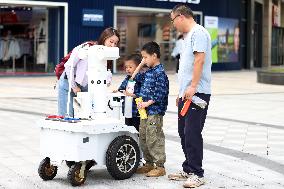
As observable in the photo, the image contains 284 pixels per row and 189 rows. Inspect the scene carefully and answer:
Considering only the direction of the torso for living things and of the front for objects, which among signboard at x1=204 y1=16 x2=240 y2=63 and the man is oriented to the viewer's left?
the man

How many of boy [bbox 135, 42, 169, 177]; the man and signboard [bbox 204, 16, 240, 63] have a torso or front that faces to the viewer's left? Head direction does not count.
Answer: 2

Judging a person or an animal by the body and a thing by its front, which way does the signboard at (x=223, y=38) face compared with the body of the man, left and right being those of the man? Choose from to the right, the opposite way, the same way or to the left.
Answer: to the left

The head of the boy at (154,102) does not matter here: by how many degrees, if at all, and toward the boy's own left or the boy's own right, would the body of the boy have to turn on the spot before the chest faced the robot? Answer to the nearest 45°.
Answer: approximately 45° to the boy's own left

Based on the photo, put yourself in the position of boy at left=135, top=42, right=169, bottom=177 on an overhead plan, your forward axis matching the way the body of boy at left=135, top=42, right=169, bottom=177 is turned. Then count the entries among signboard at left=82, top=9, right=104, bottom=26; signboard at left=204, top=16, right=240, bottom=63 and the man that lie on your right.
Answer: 2

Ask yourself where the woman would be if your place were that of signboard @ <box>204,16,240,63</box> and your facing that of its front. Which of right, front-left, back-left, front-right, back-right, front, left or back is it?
front

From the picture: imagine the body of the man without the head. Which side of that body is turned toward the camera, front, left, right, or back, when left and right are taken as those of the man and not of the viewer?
left

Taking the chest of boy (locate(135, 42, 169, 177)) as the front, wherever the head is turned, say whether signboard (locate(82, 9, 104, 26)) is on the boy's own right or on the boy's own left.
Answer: on the boy's own right

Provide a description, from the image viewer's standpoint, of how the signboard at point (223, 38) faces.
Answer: facing the viewer

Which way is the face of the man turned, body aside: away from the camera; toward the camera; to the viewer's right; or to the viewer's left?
to the viewer's left

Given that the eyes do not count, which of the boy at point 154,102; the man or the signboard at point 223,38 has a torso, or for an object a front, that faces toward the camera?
the signboard

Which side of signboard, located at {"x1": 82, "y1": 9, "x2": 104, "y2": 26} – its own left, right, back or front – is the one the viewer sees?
front

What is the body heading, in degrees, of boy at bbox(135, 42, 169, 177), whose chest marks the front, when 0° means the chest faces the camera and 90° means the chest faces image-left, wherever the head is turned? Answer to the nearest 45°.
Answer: approximately 90°

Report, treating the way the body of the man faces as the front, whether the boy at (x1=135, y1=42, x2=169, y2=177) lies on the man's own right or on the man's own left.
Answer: on the man's own right

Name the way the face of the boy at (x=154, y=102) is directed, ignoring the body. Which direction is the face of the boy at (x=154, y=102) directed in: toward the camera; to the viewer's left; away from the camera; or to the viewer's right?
to the viewer's left

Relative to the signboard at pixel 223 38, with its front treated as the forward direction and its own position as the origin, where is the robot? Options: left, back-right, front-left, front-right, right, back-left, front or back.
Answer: front
